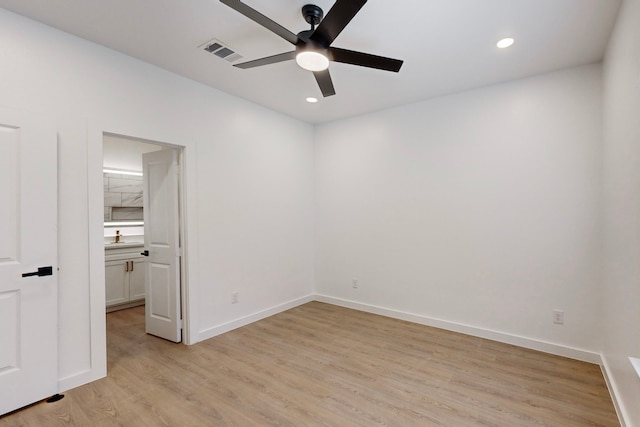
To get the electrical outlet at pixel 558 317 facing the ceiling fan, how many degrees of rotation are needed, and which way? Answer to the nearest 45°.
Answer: approximately 45° to its right

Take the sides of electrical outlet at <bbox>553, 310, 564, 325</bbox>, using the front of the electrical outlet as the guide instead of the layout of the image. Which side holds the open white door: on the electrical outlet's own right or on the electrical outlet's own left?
on the electrical outlet's own right

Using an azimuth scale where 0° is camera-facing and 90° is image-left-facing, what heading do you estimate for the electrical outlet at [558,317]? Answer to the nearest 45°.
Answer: approximately 0°

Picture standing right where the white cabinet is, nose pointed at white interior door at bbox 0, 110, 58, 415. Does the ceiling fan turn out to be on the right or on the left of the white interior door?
left

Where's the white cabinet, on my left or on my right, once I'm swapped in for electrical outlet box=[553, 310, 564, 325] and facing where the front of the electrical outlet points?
on my right
